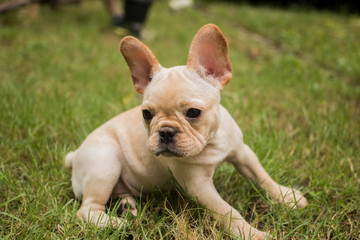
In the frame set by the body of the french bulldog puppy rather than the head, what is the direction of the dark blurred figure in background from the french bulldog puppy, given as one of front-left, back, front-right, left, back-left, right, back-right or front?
back-left

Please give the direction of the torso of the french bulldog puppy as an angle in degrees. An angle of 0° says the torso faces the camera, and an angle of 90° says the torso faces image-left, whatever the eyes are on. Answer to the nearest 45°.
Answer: approximately 315°
